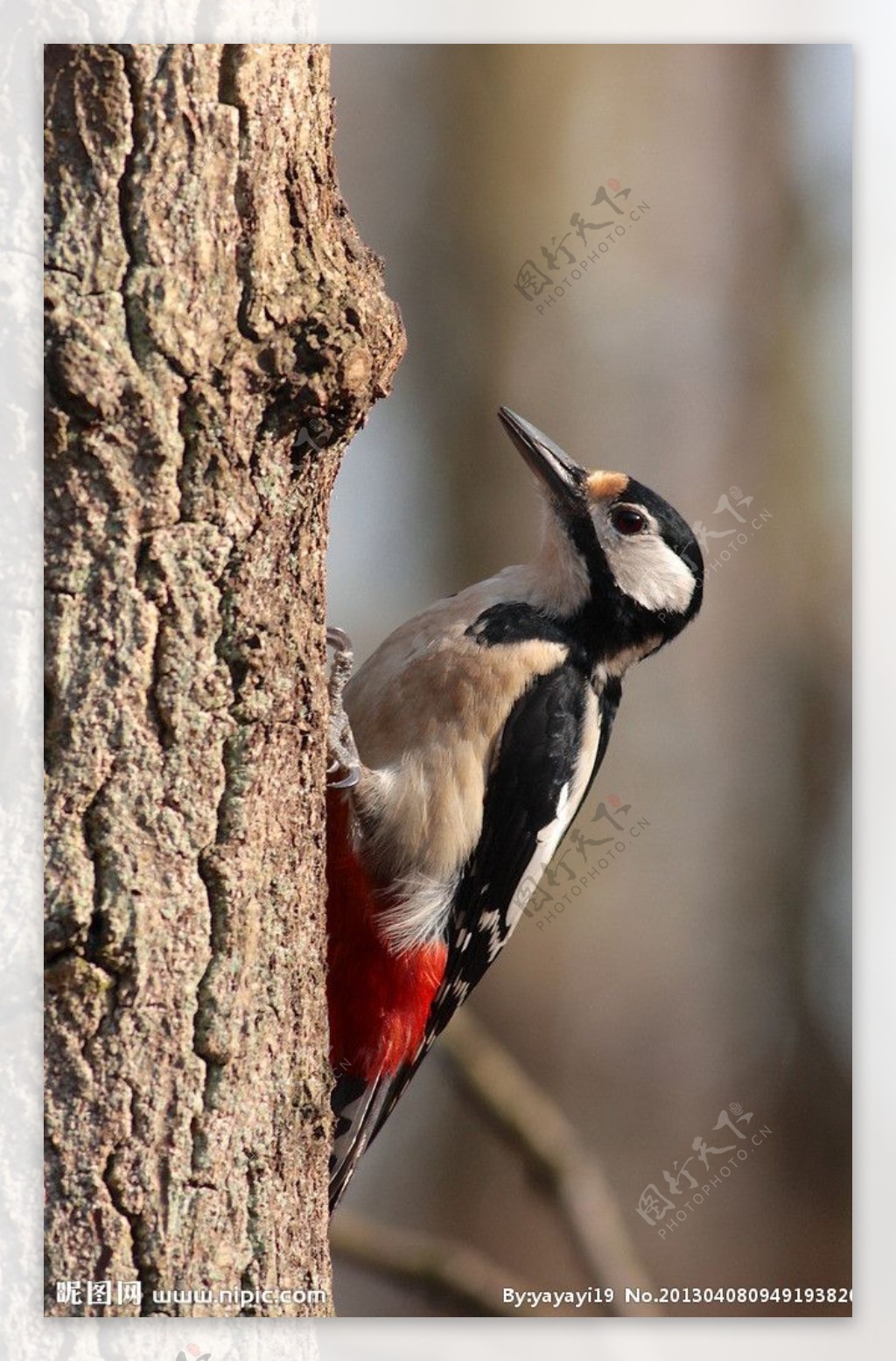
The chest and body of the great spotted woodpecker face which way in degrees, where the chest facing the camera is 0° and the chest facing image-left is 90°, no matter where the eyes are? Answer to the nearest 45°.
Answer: approximately 90°
